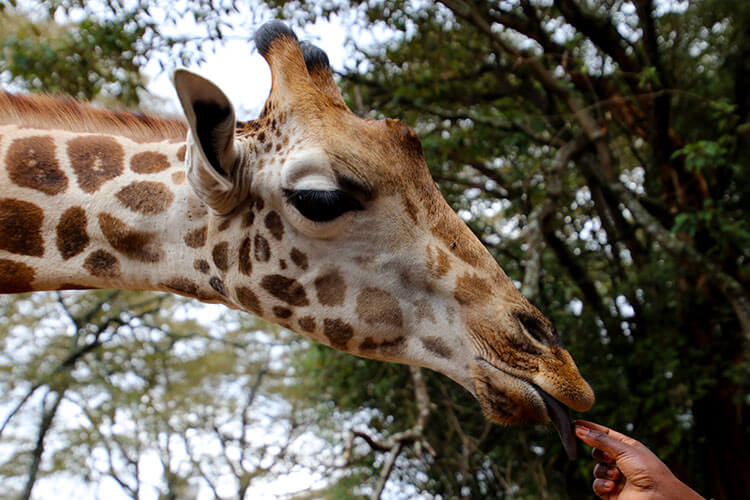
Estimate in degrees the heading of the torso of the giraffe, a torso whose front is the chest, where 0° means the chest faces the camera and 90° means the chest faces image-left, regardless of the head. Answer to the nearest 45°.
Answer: approximately 270°
